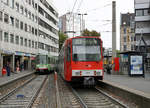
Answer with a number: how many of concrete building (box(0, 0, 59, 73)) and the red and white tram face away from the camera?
0

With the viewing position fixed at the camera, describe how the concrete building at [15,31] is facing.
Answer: facing the viewer and to the right of the viewer

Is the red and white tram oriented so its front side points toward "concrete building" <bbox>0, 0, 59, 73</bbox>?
no

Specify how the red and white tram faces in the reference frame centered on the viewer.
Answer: facing the viewer
